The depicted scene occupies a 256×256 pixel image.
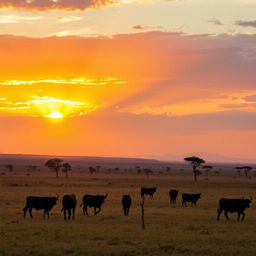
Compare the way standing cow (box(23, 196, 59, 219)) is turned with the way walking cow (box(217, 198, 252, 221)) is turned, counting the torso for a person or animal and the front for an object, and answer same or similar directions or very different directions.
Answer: same or similar directions
